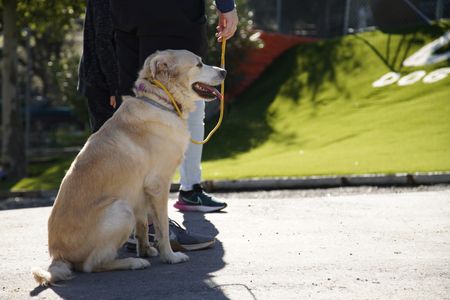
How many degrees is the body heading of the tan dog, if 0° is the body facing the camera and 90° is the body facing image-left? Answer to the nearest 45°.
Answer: approximately 270°

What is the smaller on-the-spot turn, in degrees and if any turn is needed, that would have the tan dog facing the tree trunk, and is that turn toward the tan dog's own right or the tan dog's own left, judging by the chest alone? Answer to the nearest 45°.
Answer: approximately 90° to the tan dog's own left

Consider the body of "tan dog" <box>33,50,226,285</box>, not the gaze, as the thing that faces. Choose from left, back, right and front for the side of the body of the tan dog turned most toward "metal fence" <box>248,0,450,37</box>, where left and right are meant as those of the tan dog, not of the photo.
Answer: left

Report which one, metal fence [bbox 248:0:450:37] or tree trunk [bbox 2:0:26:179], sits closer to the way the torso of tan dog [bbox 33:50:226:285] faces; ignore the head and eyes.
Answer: the metal fence
